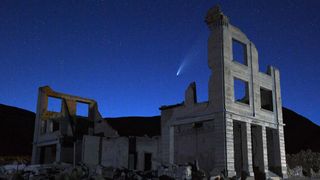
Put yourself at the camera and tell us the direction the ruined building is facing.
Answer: facing the viewer and to the right of the viewer
